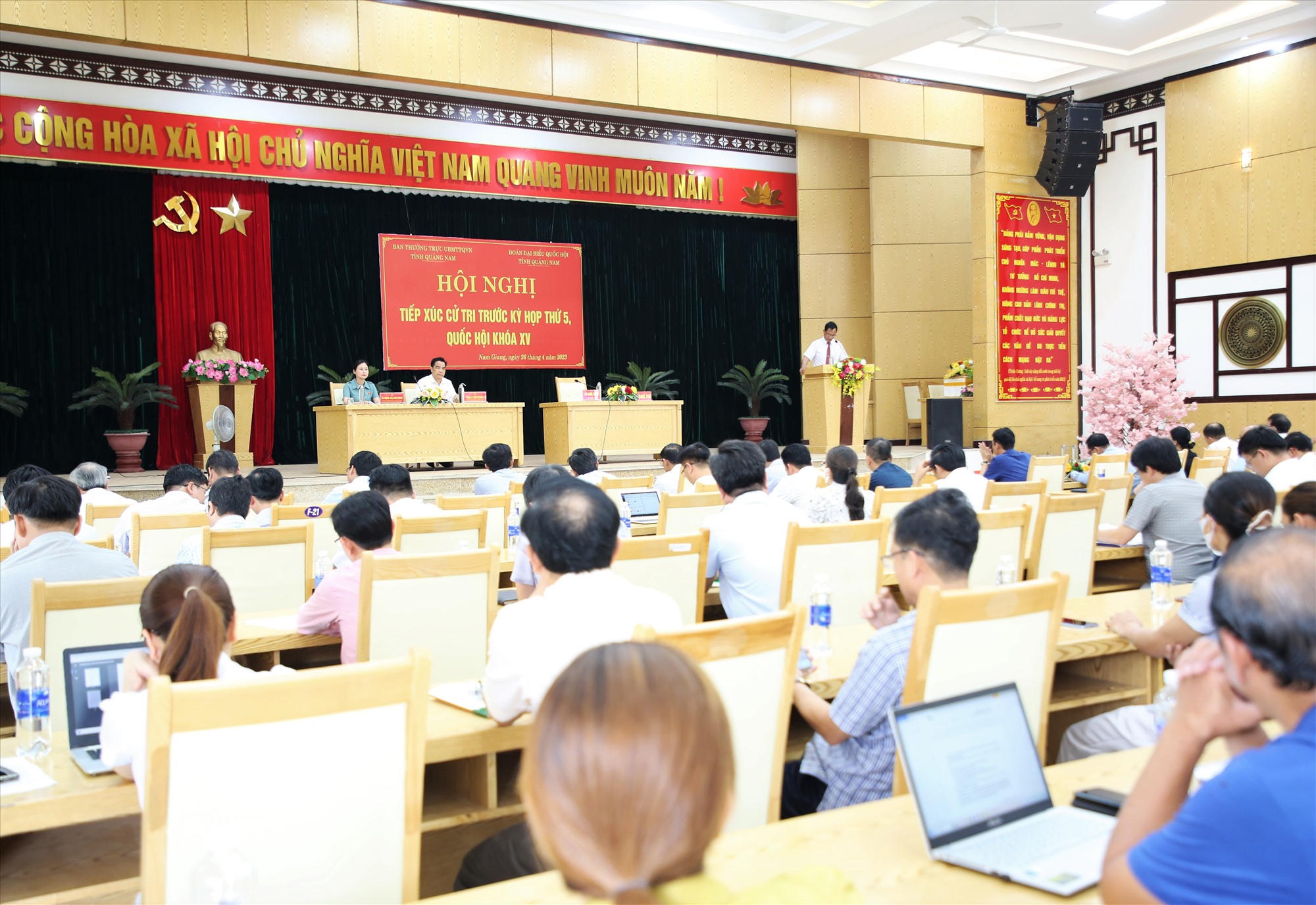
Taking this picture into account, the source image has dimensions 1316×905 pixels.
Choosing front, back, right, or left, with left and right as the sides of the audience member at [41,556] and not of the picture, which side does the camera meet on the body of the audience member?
back

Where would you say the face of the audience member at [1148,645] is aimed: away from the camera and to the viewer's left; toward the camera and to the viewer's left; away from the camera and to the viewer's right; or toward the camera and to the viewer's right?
away from the camera and to the viewer's left

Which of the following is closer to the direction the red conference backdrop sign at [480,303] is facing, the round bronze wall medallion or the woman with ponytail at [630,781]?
the woman with ponytail

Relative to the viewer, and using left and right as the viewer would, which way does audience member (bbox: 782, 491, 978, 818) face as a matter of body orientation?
facing away from the viewer and to the left of the viewer

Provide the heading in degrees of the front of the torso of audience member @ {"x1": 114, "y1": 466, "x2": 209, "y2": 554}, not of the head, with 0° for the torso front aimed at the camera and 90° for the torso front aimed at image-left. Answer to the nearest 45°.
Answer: approximately 225°

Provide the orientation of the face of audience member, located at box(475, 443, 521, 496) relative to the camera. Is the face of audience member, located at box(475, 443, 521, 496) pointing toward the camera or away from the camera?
away from the camera

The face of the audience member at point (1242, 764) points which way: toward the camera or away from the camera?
away from the camera

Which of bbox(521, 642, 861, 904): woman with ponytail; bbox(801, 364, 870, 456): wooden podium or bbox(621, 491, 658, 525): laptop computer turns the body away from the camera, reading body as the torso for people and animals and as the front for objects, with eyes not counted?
the woman with ponytail

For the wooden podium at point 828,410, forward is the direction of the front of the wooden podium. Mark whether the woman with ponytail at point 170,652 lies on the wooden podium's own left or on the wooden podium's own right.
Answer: on the wooden podium's own right

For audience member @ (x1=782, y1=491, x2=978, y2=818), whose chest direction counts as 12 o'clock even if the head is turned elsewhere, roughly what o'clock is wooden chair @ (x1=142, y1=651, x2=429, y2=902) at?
The wooden chair is roughly at 9 o'clock from the audience member.

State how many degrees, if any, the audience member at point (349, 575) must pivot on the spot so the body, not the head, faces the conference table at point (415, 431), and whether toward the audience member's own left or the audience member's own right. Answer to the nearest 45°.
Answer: approximately 45° to the audience member's own right

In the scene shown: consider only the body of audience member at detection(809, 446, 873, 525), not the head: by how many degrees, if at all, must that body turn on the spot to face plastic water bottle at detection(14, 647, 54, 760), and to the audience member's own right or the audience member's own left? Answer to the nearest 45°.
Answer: approximately 90° to the audience member's own left
